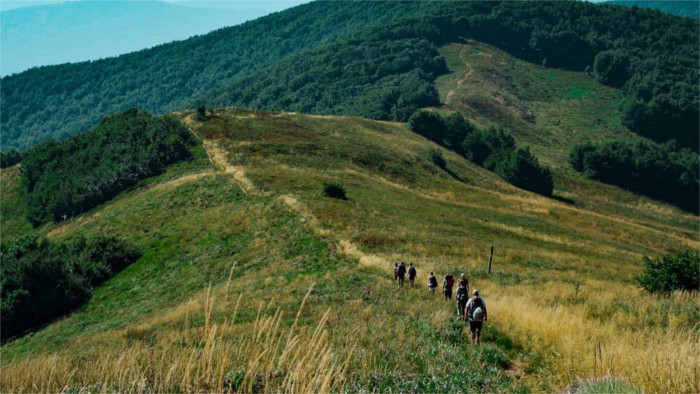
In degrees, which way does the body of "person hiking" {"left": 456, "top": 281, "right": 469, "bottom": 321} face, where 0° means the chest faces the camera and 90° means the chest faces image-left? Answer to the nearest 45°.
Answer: approximately 180°

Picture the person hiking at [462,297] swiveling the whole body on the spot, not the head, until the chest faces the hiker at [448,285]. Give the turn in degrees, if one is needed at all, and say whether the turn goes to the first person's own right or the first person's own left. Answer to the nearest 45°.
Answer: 0° — they already face them

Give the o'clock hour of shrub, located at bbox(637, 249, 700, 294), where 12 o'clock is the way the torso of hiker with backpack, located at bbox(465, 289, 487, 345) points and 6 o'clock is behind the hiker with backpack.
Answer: The shrub is roughly at 1 o'clock from the hiker with backpack.

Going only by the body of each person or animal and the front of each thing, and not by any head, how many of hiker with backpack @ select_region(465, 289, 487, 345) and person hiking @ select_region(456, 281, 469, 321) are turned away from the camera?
2

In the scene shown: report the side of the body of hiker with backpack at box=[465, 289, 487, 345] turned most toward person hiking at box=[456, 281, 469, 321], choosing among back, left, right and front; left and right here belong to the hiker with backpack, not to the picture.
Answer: front

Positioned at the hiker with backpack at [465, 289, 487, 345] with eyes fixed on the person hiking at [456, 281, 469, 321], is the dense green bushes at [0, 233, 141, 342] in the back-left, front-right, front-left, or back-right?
front-left

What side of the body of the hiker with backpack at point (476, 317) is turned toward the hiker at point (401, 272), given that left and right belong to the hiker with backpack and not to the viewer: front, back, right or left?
front

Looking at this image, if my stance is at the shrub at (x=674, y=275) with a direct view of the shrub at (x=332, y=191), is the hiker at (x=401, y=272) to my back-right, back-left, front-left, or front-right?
front-left

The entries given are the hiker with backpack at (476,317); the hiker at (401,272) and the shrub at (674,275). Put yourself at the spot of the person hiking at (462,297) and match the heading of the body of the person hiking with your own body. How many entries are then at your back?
1

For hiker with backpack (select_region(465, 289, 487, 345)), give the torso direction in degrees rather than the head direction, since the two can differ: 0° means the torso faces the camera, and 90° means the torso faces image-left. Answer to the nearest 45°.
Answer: approximately 180°

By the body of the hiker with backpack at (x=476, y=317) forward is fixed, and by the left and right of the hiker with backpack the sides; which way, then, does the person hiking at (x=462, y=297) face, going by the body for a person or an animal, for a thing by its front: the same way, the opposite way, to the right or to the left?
the same way

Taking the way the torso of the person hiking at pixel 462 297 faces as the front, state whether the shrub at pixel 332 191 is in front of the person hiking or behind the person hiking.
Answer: in front
